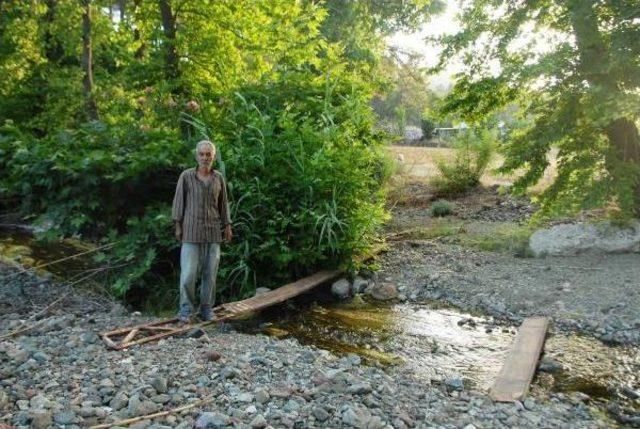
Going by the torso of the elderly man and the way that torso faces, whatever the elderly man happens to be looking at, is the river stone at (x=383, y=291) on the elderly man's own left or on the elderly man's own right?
on the elderly man's own left

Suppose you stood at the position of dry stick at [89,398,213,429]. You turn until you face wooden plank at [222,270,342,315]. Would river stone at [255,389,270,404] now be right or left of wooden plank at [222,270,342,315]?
right

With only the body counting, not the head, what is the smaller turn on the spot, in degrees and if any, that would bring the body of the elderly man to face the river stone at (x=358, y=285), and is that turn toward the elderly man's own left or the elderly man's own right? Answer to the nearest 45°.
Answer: approximately 135° to the elderly man's own left

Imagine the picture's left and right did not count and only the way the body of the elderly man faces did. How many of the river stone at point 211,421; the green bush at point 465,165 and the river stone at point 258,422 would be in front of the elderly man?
2

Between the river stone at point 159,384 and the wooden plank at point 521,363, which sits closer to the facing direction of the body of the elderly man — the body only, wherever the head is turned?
the river stone

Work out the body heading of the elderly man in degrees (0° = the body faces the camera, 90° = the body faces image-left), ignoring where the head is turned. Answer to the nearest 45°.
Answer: approximately 0°

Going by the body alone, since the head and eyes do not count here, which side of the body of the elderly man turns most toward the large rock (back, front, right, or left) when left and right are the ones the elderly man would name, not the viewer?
left

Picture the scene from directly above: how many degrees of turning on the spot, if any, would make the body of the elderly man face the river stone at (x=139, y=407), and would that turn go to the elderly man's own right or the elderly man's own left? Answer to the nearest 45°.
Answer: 0° — they already face it
